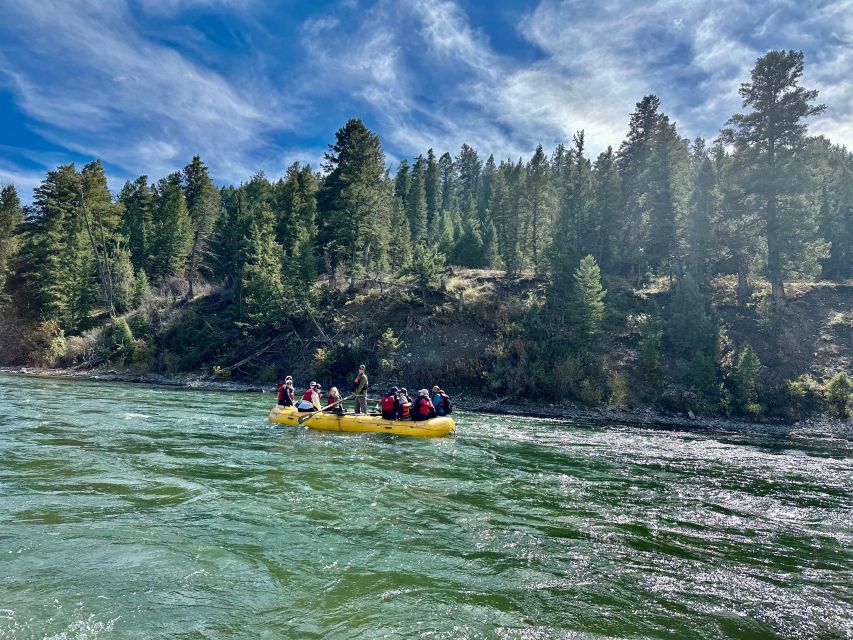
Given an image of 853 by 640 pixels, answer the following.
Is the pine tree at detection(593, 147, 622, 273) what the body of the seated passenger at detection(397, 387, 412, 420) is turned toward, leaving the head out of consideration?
no

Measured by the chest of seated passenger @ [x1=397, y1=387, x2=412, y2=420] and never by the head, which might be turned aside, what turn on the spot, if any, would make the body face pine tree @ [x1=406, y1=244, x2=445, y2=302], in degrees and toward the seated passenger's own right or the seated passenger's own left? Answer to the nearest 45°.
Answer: approximately 90° to the seated passenger's own right

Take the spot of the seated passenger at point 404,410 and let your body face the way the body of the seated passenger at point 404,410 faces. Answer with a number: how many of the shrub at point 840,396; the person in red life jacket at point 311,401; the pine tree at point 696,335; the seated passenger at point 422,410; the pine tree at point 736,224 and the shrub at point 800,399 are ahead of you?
1

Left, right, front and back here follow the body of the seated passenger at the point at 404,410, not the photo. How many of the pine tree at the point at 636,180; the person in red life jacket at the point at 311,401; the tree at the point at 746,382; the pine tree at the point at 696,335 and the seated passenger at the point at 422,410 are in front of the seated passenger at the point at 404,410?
1

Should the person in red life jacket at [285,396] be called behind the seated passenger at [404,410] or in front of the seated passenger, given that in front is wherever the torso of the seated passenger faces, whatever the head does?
in front

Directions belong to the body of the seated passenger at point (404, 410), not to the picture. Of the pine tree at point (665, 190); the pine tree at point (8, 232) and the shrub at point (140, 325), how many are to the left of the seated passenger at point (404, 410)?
0

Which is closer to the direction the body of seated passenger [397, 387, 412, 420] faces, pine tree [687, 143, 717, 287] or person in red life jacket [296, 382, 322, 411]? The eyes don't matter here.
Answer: the person in red life jacket

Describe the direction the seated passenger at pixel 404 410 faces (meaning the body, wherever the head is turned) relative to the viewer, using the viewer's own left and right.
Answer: facing to the left of the viewer

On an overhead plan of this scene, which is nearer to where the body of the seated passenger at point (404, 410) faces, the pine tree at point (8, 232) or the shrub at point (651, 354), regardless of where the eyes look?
the pine tree
